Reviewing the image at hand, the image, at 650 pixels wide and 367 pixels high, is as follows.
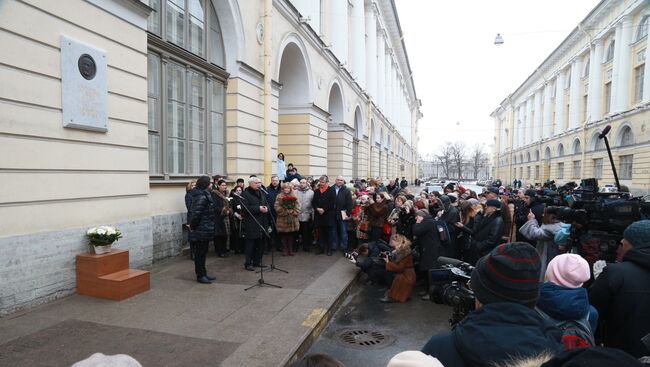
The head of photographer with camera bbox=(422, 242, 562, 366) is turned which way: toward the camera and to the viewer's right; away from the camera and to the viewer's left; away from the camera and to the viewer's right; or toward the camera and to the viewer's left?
away from the camera and to the viewer's left

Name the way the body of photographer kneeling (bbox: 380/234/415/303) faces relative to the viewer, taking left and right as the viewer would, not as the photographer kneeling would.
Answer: facing to the left of the viewer

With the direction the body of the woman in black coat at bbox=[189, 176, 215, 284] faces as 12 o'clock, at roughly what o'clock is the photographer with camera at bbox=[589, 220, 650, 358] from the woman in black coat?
The photographer with camera is roughly at 2 o'clock from the woman in black coat.

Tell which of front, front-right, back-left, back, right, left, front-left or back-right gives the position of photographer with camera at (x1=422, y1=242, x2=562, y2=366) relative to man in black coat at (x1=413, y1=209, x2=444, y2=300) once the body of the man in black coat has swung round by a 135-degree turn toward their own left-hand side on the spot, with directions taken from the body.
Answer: front-right

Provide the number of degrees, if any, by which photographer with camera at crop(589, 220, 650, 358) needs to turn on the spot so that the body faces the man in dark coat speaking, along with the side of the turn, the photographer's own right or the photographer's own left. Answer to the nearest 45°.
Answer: approximately 45° to the photographer's own left

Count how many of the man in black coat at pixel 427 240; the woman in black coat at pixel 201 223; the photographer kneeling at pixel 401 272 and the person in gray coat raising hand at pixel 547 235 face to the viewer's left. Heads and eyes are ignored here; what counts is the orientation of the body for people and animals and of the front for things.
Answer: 3

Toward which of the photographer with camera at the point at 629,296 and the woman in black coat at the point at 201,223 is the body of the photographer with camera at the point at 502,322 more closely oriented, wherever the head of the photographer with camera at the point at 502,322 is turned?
the woman in black coat

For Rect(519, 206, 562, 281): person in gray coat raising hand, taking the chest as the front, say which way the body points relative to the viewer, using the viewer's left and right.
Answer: facing to the left of the viewer

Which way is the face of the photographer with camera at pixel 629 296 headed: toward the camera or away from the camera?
away from the camera

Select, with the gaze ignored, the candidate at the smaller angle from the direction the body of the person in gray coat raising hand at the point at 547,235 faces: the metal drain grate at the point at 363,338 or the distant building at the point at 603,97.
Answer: the metal drain grate

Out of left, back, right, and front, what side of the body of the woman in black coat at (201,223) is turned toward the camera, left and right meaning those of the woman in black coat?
right

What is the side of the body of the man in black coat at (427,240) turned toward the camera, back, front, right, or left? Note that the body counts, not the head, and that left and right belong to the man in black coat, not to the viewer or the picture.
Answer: left

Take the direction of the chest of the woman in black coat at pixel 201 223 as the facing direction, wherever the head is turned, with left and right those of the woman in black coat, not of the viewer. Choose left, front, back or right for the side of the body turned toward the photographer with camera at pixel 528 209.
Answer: front
